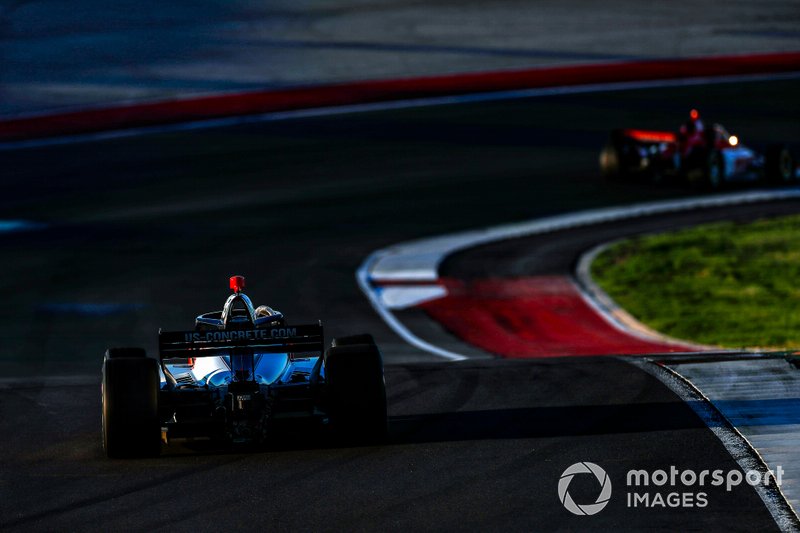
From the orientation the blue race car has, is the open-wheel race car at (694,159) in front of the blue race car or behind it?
in front

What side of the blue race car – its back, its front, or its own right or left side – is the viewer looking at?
back
